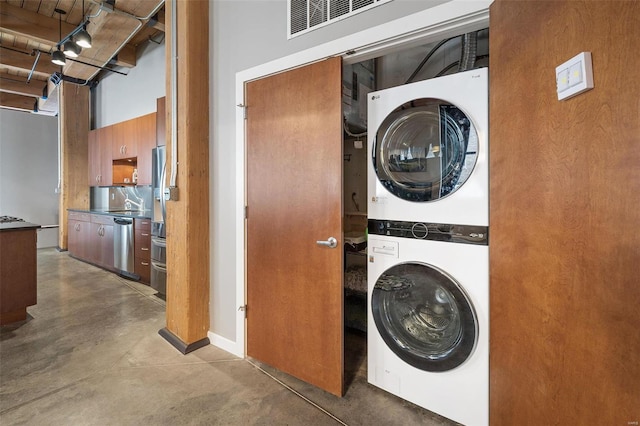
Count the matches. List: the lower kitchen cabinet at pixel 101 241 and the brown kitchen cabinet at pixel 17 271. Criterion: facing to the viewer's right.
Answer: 1

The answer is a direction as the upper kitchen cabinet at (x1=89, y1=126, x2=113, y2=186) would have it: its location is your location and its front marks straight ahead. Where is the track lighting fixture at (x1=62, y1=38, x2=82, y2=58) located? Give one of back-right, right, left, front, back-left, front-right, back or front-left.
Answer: front-left

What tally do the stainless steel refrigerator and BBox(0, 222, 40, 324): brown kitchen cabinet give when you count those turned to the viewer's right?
1

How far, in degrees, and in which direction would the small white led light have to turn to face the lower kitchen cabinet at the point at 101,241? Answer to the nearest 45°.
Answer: approximately 45° to its right

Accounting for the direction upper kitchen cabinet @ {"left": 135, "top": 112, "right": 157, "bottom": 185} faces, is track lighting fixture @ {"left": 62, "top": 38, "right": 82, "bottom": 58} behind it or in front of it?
in front
